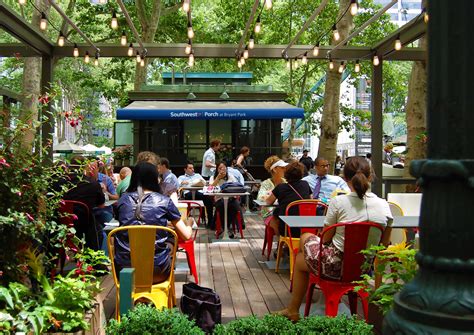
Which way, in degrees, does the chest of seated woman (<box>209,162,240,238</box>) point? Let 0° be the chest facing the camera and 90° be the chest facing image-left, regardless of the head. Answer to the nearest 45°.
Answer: approximately 0°

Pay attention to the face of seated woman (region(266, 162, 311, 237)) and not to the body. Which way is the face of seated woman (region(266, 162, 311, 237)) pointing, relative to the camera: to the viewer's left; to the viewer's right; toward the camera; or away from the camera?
away from the camera

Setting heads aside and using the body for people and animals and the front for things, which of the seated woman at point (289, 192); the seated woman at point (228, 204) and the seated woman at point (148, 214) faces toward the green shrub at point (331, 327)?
the seated woman at point (228, 204)

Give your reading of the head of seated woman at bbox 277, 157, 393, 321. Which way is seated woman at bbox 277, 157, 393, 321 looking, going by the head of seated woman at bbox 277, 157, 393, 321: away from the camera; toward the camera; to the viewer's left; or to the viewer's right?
away from the camera

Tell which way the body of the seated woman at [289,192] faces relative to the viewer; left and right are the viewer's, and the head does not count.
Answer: facing away from the viewer

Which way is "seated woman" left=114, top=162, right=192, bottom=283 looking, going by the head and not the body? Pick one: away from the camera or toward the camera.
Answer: away from the camera

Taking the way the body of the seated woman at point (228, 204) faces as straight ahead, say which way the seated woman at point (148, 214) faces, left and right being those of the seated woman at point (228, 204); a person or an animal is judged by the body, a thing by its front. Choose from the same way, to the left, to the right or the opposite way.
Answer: the opposite way
